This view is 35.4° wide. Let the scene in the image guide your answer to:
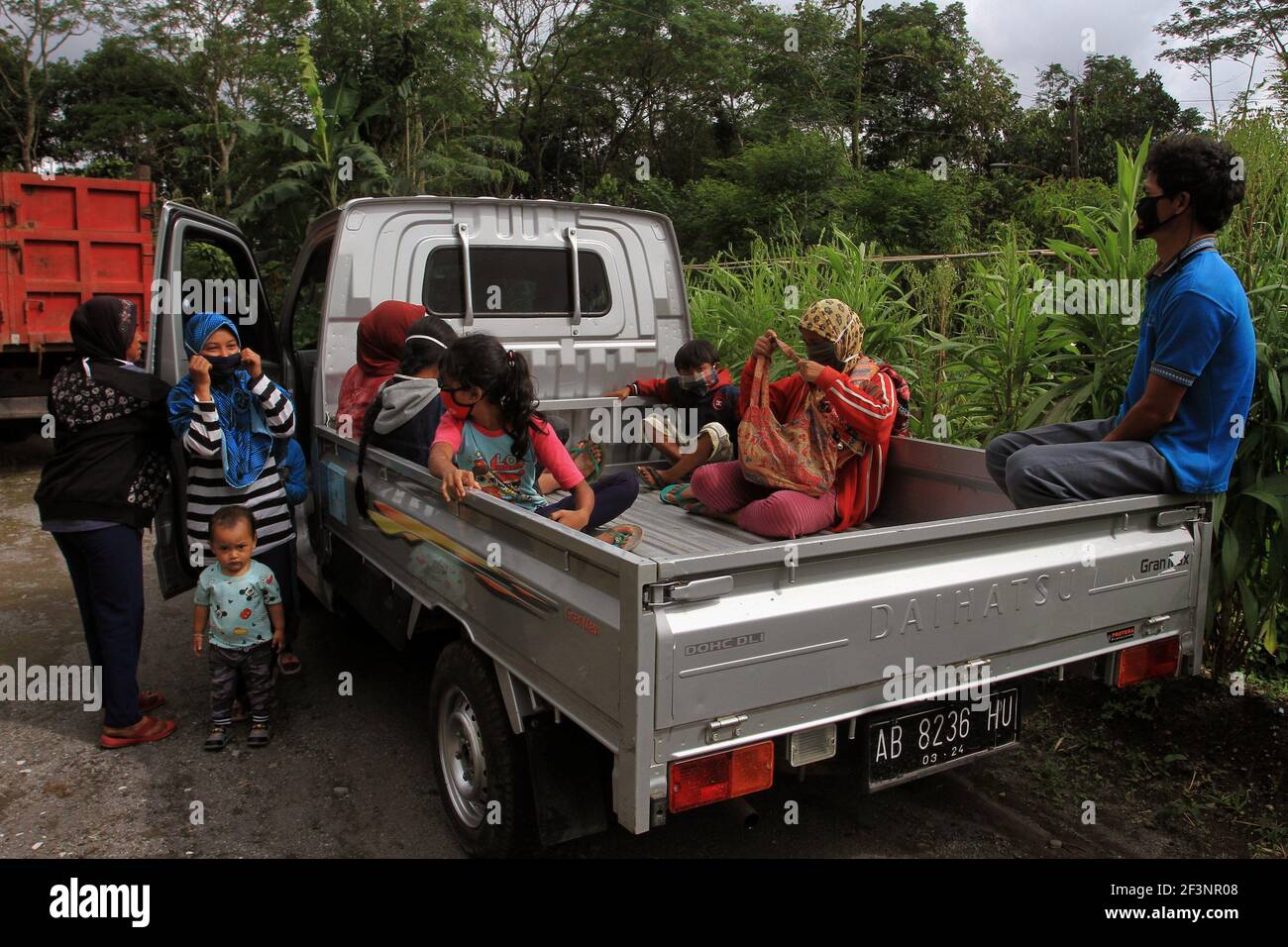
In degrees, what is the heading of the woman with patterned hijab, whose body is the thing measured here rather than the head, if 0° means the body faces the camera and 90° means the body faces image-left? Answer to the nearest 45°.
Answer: approximately 90°

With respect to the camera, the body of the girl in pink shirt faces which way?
toward the camera

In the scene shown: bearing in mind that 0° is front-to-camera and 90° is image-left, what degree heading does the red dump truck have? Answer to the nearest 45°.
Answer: approximately 180°

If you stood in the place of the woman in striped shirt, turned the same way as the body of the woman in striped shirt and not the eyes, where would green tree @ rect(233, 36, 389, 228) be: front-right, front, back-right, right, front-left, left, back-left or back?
back

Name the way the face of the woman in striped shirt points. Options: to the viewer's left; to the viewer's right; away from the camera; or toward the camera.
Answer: toward the camera

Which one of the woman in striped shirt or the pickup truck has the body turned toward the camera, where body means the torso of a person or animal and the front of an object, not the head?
the woman in striped shirt

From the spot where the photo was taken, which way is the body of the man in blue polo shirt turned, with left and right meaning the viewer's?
facing to the left of the viewer

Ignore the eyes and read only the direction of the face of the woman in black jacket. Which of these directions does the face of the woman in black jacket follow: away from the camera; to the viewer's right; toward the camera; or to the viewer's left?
to the viewer's right

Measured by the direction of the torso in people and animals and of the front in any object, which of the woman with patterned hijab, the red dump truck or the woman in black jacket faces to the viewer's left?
the woman with patterned hijab

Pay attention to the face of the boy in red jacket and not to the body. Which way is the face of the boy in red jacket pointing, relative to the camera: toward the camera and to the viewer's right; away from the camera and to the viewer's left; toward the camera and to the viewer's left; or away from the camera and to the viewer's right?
toward the camera and to the viewer's left

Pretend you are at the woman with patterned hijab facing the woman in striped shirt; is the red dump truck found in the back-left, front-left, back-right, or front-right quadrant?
front-right

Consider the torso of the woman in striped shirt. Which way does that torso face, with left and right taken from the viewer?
facing the viewer
